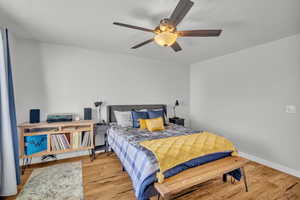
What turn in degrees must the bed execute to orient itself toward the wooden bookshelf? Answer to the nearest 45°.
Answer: approximately 135° to its right

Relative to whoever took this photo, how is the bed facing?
facing the viewer and to the right of the viewer

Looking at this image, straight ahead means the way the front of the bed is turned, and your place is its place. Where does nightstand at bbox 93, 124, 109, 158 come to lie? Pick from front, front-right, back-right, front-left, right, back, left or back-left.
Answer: back

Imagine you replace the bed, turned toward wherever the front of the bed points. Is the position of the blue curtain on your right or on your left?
on your right

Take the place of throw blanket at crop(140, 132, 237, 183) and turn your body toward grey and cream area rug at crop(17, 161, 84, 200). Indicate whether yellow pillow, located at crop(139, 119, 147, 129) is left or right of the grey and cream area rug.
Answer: right
